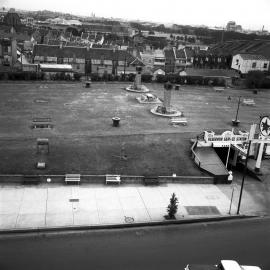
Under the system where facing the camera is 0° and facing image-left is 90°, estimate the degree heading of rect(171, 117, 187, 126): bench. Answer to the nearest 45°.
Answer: approximately 0°

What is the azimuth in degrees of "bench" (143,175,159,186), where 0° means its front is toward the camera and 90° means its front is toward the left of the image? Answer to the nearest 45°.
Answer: approximately 0°

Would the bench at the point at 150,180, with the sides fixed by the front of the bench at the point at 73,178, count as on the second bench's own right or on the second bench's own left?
on the second bench's own left

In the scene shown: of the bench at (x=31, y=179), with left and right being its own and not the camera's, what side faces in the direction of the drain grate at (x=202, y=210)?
left

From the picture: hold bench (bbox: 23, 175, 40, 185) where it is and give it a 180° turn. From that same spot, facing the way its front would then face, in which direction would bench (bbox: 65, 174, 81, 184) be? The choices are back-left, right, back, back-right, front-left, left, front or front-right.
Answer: right

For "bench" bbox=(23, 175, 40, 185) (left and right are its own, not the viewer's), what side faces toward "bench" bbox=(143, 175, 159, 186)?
left
